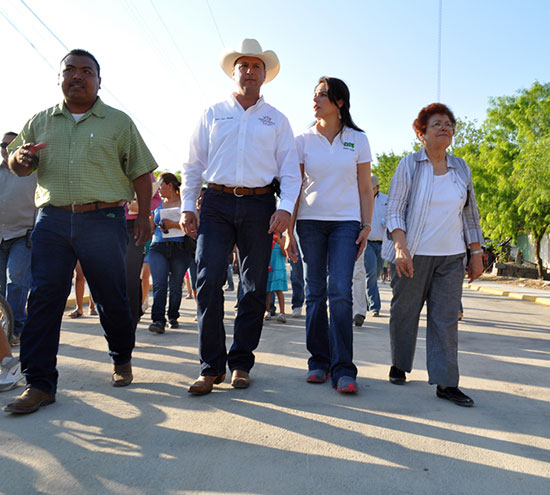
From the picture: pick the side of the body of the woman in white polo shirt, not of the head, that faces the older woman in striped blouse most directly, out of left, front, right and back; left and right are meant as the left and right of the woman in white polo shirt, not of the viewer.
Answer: left

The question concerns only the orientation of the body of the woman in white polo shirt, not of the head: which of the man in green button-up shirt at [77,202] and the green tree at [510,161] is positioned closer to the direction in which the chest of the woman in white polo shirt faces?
the man in green button-up shirt

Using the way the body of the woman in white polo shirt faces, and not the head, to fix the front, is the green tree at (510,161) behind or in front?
behind

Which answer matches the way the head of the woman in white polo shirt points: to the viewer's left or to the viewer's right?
to the viewer's left

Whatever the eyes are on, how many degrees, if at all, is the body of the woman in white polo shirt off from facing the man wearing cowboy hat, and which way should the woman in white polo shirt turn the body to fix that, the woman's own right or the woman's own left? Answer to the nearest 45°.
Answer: approximately 45° to the woman's own right

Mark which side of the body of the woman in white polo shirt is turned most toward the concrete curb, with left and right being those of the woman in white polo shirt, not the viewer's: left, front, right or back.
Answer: back

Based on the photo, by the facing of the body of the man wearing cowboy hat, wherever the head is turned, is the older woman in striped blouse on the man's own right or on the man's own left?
on the man's own left

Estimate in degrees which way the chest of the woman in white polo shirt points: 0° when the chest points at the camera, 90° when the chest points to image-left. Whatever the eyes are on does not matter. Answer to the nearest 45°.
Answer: approximately 0°

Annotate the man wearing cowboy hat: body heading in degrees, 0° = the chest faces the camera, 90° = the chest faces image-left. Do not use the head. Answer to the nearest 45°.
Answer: approximately 0°

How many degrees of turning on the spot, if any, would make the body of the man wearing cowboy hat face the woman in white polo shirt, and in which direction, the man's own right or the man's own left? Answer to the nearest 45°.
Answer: approximately 90° to the man's own left

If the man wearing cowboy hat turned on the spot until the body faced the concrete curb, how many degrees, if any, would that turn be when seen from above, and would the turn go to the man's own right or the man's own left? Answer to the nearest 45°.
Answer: approximately 135° to the man's own left

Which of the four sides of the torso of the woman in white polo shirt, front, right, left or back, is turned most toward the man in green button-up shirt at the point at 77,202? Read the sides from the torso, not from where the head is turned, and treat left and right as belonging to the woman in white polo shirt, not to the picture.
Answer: right

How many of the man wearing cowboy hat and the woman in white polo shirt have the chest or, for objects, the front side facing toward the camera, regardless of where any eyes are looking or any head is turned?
2

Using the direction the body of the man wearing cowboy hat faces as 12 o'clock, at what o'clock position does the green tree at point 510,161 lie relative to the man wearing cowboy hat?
The green tree is roughly at 7 o'clock from the man wearing cowboy hat.
